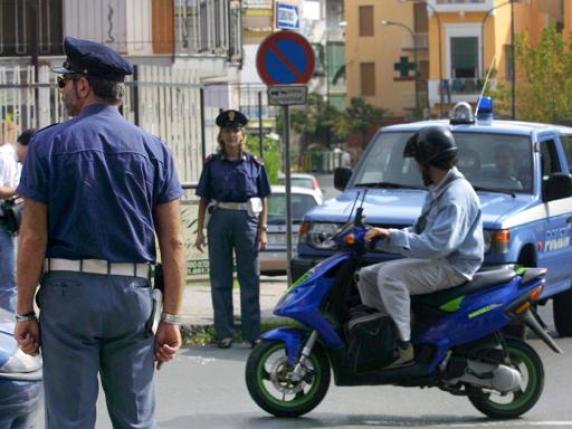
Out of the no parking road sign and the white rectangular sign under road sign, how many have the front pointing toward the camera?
2

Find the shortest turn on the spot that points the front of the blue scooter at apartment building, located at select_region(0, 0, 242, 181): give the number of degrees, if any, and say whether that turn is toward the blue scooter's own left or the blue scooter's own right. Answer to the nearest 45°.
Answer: approximately 90° to the blue scooter's own right

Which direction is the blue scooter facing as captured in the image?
to the viewer's left

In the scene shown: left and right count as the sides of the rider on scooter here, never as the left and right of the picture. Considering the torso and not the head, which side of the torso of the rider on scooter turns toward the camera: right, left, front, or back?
left

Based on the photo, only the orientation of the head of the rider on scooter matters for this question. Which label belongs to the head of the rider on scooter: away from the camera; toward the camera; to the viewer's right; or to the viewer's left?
to the viewer's left

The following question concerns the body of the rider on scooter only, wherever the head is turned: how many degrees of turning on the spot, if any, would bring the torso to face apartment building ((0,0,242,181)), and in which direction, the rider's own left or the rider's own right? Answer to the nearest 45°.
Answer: approximately 90° to the rider's own right

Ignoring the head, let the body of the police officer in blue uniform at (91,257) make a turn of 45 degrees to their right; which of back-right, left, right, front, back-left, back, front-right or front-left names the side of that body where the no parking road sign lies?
front-left

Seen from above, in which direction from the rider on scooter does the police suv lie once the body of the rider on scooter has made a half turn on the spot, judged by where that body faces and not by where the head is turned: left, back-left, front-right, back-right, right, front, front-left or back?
left

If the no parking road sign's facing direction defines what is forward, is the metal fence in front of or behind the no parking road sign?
behind

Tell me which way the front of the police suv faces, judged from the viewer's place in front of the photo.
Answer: facing the viewer and to the left of the viewer

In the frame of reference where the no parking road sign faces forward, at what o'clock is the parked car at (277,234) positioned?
The parked car is roughly at 6 o'clock from the no parking road sign.

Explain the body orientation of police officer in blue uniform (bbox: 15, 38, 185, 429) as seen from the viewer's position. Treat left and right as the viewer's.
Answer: facing away from the viewer

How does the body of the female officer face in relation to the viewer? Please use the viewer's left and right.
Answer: facing the viewer

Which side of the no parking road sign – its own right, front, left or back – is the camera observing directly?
front

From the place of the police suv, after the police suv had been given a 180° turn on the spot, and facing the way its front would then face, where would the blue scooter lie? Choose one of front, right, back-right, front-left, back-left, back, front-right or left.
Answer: back-right

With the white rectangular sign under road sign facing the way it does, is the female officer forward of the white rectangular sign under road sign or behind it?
forward

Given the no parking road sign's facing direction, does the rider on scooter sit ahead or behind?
ahead
